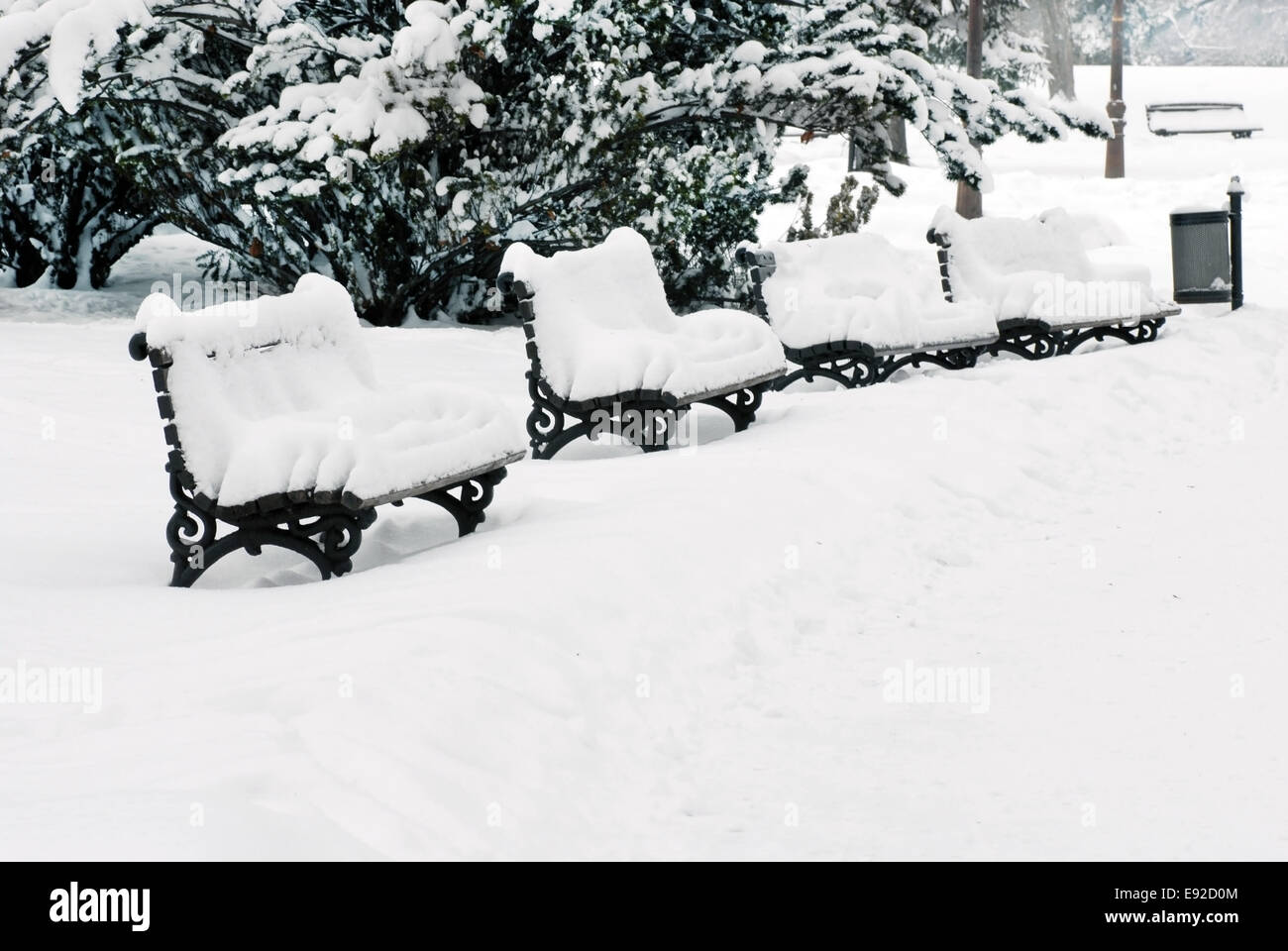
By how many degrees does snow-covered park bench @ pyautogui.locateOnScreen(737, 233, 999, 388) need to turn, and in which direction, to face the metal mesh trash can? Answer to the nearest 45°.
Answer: approximately 90° to its left

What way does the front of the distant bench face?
toward the camera

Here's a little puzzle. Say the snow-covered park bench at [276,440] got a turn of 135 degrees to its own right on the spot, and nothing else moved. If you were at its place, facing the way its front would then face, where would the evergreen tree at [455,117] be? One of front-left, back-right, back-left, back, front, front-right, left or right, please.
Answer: right

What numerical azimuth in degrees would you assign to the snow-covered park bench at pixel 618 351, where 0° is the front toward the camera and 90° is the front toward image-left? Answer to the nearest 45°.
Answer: approximately 315°

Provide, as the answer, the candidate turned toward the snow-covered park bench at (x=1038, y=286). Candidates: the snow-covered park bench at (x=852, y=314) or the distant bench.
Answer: the distant bench

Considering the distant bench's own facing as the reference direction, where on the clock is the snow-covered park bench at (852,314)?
The snow-covered park bench is roughly at 12 o'clock from the distant bench.

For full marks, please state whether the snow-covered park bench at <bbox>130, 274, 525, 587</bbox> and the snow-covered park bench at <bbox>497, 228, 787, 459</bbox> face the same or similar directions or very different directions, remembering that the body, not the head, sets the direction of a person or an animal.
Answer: same or similar directions

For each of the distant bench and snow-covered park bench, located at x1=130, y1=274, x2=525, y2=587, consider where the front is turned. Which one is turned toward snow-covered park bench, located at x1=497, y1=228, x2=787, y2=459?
the distant bench

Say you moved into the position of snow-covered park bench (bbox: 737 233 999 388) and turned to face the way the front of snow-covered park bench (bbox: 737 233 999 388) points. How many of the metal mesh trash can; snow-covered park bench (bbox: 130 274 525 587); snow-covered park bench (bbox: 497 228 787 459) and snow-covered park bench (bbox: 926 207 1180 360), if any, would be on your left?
2

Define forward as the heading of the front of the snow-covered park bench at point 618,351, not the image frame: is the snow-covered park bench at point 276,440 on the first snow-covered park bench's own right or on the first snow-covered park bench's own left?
on the first snow-covered park bench's own right

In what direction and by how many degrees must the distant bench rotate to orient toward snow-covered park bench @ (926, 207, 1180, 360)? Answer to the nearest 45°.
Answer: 0° — it already faces it

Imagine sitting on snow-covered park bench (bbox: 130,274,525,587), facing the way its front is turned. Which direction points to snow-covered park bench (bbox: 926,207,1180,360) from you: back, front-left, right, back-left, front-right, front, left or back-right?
left

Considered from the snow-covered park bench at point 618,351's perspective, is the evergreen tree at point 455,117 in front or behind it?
behind

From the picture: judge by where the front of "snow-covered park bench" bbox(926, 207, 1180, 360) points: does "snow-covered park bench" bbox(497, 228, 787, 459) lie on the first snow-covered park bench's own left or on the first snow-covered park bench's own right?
on the first snow-covered park bench's own right
